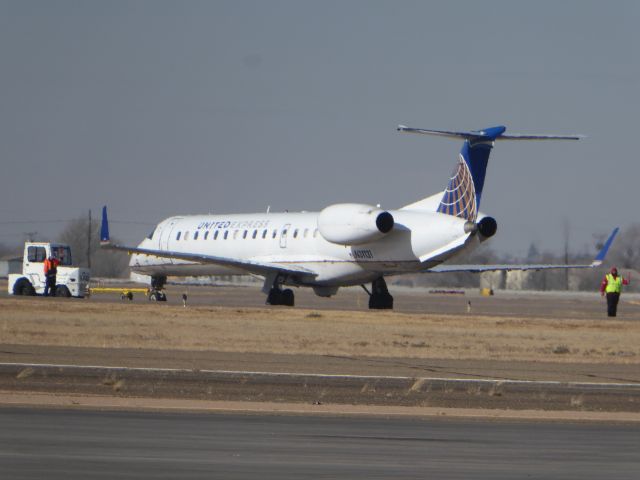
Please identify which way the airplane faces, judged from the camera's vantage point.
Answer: facing away from the viewer and to the left of the viewer

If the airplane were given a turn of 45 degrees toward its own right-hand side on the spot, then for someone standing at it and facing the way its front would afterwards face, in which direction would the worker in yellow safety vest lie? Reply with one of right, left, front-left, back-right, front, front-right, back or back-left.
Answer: right
